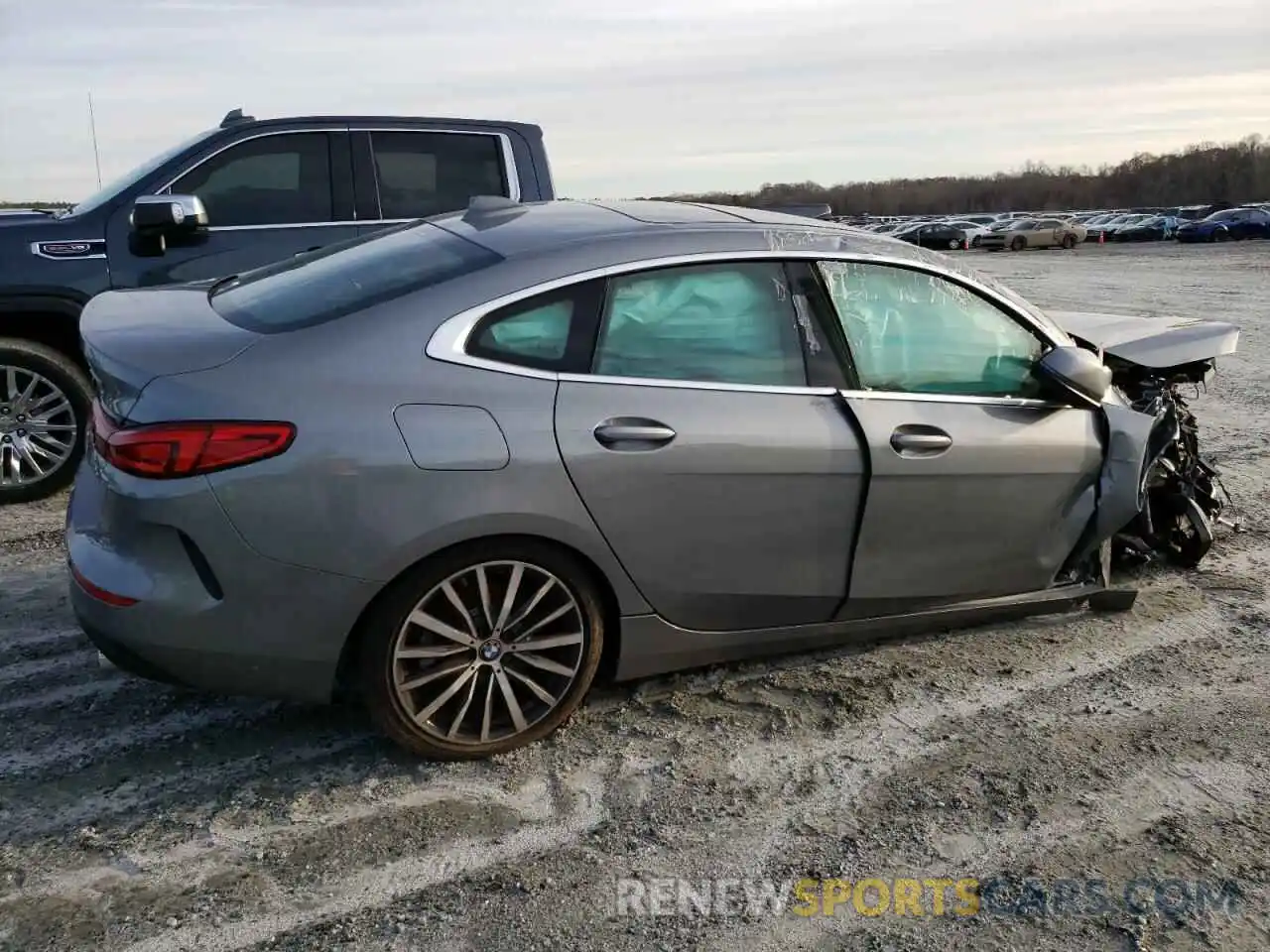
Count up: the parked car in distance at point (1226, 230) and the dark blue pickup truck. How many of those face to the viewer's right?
0

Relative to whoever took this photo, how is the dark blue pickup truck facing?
facing to the left of the viewer

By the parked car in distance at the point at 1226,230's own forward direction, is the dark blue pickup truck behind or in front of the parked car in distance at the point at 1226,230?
in front

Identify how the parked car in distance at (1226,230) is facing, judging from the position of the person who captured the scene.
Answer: facing the viewer and to the left of the viewer

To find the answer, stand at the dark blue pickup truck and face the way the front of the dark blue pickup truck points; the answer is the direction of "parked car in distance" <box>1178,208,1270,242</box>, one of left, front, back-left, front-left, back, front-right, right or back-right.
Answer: back-right

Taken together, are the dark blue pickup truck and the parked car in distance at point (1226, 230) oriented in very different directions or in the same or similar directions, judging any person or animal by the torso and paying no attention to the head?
same or similar directions
